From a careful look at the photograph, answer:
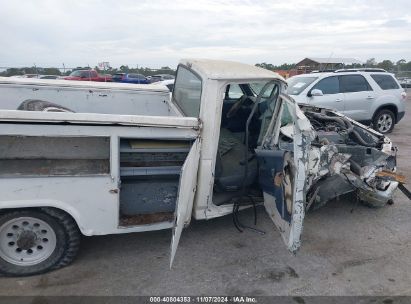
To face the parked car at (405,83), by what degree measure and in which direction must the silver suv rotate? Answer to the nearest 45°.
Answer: approximately 135° to its right

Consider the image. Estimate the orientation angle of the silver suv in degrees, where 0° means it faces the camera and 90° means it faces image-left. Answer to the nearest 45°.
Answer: approximately 45°

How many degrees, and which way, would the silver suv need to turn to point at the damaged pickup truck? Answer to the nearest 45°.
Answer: approximately 45° to its left

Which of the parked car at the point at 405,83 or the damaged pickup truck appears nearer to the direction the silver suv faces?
the damaged pickup truck
